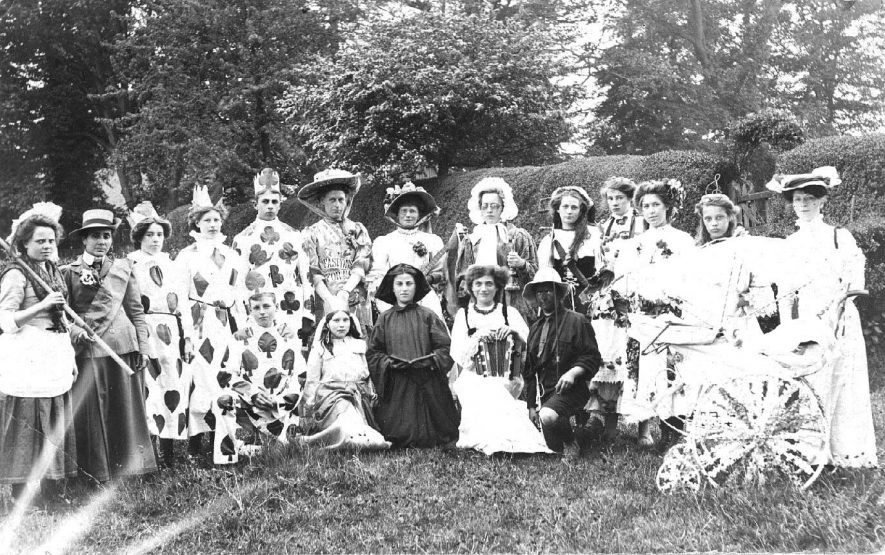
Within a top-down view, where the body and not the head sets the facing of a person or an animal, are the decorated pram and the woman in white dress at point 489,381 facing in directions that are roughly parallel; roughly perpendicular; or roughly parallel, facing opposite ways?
roughly perpendicular

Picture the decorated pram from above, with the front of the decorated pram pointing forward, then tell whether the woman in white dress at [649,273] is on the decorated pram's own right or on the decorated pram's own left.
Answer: on the decorated pram's own right

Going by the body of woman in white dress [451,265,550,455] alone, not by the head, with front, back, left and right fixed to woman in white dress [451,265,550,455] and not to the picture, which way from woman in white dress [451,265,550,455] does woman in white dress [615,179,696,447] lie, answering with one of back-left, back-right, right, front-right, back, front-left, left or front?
left

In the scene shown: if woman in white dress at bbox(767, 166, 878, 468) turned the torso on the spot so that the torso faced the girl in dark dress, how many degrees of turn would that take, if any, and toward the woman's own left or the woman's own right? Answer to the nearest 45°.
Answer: approximately 45° to the woman's own right

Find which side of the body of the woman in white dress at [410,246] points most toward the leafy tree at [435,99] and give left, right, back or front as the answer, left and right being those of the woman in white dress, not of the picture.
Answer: back

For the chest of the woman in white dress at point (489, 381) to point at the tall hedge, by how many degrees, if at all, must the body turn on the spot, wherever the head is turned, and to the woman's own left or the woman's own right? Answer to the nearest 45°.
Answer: approximately 180°

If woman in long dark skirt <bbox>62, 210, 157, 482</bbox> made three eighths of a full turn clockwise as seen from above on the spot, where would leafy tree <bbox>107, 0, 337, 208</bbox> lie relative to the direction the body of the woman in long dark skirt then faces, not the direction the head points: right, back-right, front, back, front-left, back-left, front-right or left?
front-right

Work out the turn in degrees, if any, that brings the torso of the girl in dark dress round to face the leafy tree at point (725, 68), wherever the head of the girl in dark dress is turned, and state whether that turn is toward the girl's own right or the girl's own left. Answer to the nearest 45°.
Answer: approximately 135° to the girl's own left

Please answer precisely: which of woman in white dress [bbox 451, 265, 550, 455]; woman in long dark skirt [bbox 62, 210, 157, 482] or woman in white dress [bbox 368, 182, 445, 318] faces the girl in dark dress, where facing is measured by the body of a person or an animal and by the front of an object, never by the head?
woman in white dress [bbox 368, 182, 445, 318]

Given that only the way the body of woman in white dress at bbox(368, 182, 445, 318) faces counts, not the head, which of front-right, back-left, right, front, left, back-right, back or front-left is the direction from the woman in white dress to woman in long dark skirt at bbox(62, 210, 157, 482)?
front-right

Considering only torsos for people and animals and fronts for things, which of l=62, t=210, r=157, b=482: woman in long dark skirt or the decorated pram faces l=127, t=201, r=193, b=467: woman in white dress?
the decorated pram

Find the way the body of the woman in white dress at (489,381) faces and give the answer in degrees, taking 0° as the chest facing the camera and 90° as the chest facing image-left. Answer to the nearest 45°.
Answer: approximately 0°

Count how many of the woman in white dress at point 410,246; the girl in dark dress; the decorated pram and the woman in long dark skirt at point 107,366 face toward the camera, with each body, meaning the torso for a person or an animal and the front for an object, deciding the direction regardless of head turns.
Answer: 3

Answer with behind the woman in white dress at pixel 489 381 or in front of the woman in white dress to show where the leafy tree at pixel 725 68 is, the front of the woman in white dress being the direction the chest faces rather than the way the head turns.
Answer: behind
